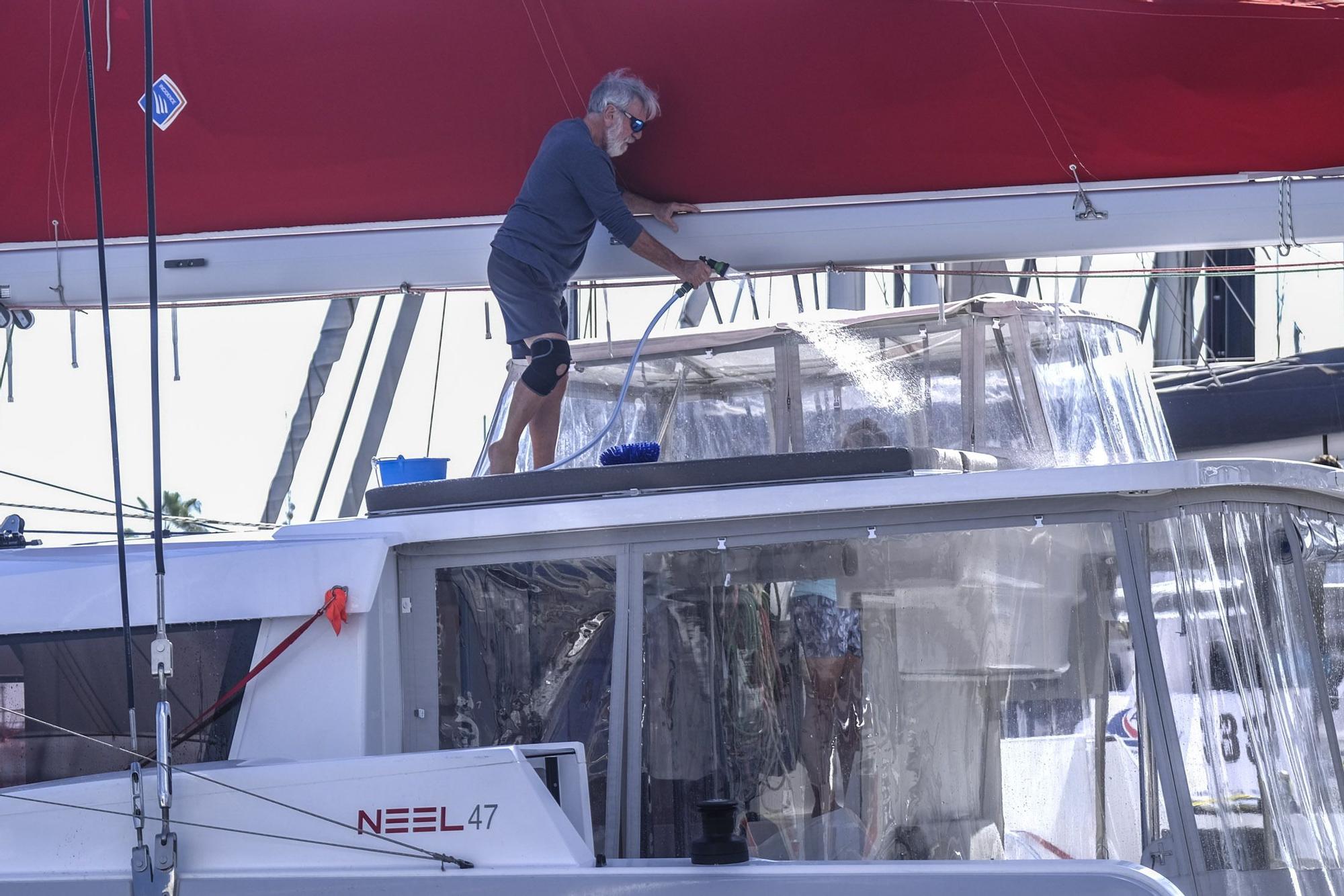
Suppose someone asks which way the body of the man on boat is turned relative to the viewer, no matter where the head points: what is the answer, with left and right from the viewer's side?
facing to the right of the viewer

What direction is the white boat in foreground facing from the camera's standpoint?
to the viewer's left
